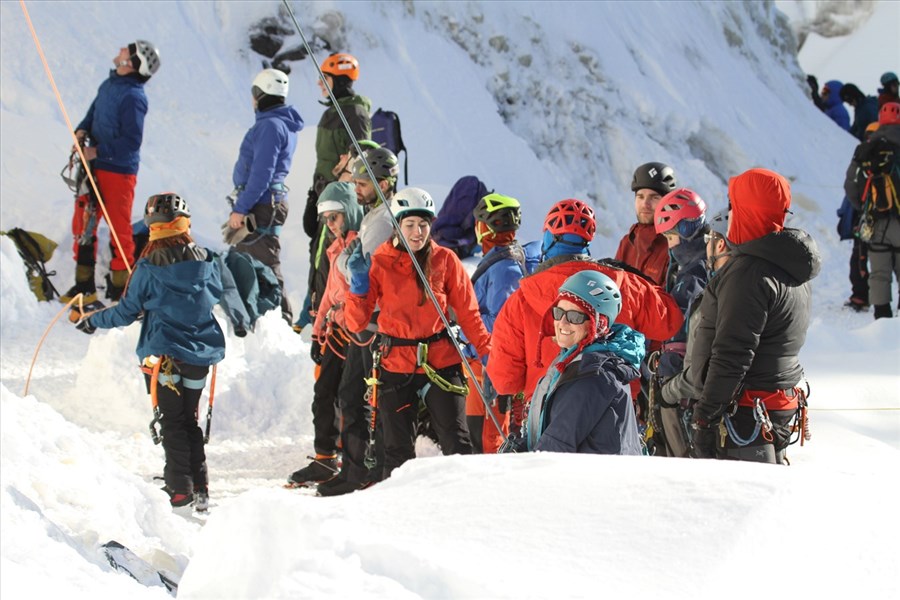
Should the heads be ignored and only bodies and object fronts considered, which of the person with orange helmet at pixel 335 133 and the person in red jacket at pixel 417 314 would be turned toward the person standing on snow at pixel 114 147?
the person with orange helmet

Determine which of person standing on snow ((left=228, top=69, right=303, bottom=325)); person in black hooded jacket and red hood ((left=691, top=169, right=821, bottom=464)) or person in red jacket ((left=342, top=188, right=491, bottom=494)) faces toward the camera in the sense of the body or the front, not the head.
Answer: the person in red jacket

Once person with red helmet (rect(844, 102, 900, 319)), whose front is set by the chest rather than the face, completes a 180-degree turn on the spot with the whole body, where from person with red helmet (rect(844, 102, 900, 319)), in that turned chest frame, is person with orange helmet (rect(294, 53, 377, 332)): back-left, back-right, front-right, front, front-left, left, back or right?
front-right

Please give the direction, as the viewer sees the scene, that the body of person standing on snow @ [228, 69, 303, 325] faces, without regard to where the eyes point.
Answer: to the viewer's left

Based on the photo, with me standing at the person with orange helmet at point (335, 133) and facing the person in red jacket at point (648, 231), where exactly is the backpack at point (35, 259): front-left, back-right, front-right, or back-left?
back-right

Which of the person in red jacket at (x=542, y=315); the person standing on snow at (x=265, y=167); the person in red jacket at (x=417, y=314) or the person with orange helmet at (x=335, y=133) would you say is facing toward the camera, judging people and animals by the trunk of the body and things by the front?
the person in red jacket at (x=417, y=314)

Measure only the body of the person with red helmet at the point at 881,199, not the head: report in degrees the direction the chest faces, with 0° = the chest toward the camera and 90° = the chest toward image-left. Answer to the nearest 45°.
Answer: approximately 180°

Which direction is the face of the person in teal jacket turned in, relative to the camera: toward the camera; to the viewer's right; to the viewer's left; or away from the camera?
away from the camera

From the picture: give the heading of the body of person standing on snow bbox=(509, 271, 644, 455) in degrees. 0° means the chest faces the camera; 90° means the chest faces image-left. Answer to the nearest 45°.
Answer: approximately 45°

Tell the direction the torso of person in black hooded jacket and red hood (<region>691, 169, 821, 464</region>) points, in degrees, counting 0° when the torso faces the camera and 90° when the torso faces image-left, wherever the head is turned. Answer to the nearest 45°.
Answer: approximately 135°

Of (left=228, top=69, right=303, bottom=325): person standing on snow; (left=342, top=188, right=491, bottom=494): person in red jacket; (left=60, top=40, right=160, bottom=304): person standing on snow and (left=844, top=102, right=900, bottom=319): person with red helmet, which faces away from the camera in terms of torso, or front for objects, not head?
the person with red helmet

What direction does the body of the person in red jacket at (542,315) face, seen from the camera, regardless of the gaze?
away from the camera

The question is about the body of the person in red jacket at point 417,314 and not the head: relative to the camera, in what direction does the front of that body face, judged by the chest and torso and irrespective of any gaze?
toward the camera
